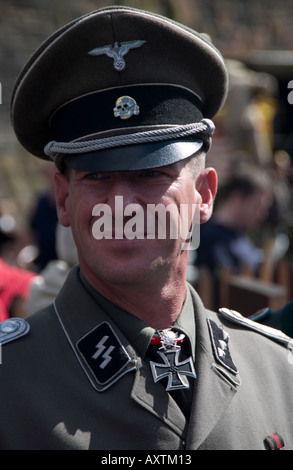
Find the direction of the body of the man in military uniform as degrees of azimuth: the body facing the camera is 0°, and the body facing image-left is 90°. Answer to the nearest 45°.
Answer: approximately 315°

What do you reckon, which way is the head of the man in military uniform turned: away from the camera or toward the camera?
toward the camera
